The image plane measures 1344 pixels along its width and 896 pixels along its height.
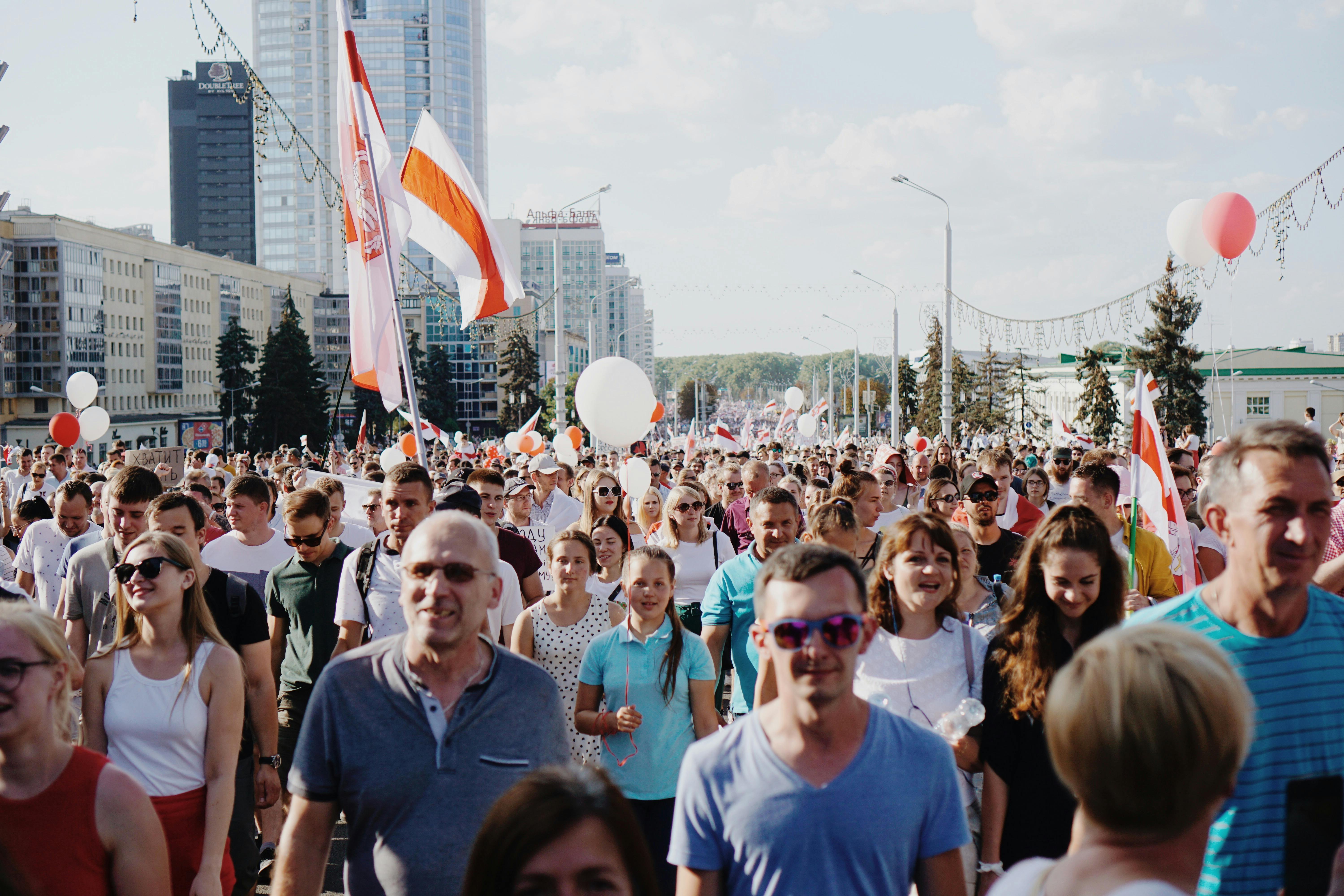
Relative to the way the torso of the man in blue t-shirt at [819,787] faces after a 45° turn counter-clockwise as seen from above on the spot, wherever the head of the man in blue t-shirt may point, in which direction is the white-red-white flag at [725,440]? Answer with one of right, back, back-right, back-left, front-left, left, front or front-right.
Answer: back-left

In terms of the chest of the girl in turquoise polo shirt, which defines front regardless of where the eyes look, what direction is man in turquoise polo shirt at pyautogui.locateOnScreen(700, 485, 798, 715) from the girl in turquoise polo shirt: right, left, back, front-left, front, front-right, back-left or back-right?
back-left

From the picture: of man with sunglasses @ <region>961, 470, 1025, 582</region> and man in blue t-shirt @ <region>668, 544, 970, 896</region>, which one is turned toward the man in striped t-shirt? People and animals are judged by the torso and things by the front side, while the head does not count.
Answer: the man with sunglasses

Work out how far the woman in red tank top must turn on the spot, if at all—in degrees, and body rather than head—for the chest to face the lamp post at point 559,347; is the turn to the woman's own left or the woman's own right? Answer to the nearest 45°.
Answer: approximately 180°

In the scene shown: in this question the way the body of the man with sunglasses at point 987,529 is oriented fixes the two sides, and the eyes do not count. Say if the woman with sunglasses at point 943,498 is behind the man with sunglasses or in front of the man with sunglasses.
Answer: behind

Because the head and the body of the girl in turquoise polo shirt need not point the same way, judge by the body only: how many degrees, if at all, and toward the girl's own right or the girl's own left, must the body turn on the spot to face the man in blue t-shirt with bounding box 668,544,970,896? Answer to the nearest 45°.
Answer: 0° — they already face them

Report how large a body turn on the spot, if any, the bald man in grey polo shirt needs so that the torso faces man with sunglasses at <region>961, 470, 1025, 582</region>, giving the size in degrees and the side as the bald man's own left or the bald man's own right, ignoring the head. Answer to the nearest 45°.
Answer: approximately 135° to the bald man's own left

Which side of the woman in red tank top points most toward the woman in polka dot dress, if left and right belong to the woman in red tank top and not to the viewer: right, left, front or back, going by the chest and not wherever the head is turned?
back

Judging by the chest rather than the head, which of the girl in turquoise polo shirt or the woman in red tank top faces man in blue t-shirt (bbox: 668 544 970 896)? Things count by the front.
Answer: the girl in turquoise polo shirt

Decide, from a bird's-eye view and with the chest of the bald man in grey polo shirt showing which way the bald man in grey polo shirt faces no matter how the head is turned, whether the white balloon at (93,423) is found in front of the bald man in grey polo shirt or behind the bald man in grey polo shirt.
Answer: behind

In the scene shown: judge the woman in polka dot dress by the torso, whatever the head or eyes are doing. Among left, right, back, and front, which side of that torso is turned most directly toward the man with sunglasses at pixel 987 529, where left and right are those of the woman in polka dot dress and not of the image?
left
